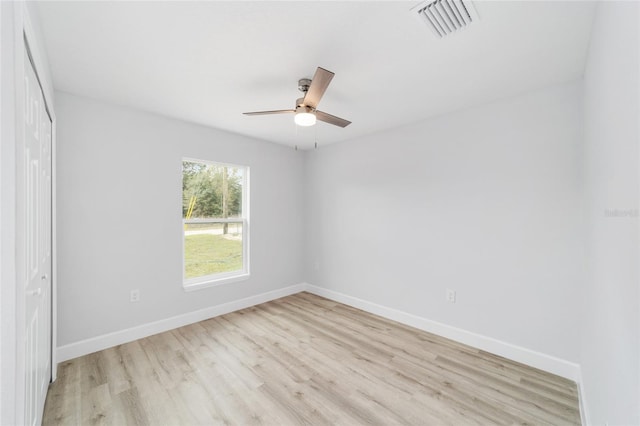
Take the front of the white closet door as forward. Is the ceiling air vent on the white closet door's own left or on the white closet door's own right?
on the white closet door's own right

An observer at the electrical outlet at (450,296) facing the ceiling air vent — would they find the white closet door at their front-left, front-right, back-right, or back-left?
front-right

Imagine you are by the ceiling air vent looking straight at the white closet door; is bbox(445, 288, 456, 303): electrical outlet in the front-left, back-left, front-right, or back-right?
back-right

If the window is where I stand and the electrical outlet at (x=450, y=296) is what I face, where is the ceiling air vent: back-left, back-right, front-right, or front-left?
front-right

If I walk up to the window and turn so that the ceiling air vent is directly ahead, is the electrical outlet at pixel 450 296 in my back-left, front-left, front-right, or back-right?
front-left

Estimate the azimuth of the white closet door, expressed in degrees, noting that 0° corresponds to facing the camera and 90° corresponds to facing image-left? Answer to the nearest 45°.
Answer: approximately 270°

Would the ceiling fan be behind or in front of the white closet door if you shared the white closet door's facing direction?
in front

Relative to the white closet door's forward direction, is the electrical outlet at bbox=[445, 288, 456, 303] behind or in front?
in front

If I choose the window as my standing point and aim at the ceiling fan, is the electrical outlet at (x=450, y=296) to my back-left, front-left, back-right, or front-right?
front-left
